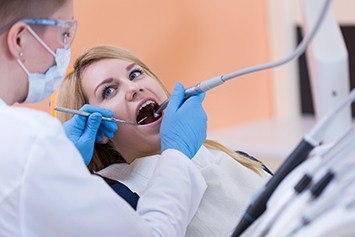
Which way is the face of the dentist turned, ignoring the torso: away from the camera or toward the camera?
away from the camera

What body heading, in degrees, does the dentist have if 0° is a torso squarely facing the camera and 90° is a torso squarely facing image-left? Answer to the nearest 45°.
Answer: approximately 225°

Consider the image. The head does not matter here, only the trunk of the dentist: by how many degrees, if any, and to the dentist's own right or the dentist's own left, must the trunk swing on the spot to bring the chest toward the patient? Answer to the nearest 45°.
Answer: approximately 45° to the dentist's own left
